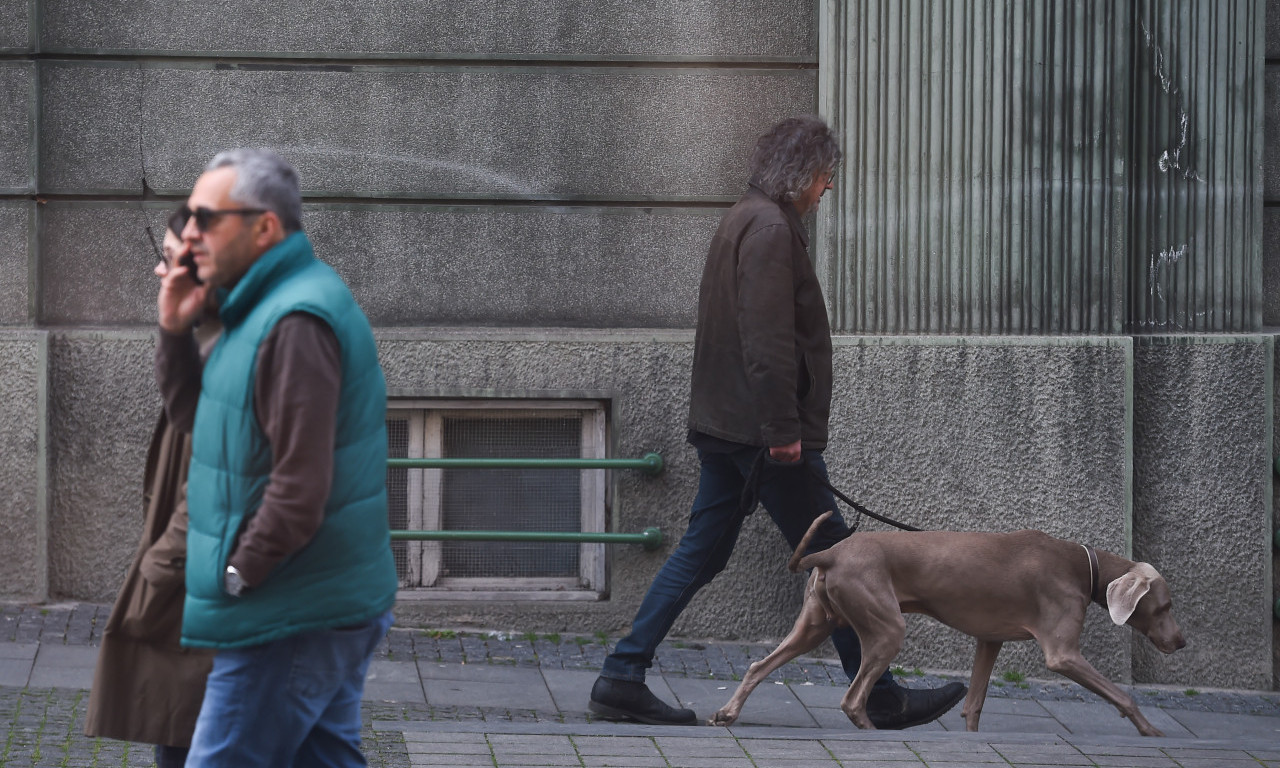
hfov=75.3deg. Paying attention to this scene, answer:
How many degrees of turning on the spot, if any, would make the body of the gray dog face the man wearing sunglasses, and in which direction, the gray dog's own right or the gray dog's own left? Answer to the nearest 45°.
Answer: approximately 135° to the gray dog's own right

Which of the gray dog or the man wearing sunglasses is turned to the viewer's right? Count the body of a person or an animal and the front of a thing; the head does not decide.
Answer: the gray dog

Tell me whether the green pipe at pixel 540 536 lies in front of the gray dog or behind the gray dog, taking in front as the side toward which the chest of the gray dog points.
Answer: behind

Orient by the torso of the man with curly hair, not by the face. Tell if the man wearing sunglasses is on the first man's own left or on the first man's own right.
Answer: on the first man's own right

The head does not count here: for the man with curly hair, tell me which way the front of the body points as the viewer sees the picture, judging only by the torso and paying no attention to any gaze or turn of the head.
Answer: to the viewer's right

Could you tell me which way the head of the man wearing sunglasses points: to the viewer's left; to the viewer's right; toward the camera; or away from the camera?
to the viewer's left

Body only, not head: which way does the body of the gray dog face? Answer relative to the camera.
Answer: to the viewer's right

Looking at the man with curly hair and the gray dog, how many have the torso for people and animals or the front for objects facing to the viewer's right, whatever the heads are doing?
2

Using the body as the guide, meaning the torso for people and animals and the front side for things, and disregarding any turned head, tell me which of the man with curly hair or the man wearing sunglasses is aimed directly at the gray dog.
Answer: the man with curly hair

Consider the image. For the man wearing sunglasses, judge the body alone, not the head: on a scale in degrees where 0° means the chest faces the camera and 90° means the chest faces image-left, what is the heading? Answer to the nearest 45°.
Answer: approximately 90°

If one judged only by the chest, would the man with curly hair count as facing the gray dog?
yes
